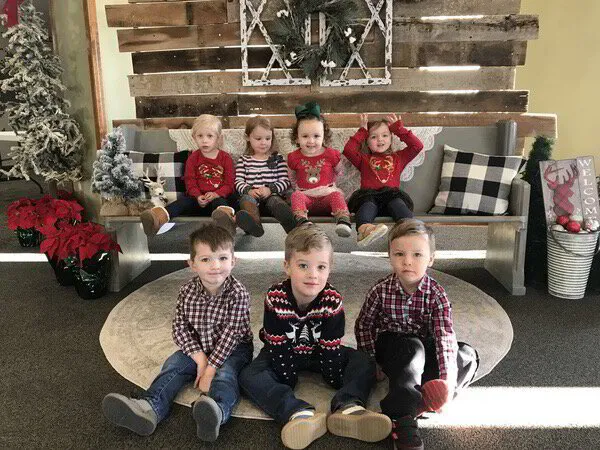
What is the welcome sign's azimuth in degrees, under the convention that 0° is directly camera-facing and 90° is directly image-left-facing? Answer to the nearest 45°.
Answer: approximately 0°

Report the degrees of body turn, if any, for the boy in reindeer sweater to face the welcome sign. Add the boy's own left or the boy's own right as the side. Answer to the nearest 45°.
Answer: approximately 135° to the boy's own left

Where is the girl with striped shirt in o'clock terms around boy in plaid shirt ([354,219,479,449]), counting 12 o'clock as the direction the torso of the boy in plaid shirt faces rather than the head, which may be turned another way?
The girl with striped shirt is roughly at 5 o'clock from the boy in plaid shirt.

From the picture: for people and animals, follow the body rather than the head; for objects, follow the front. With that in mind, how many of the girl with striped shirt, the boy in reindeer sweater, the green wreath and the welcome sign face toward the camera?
4

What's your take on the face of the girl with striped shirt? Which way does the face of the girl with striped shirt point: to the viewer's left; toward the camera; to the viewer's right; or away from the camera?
toward the camera

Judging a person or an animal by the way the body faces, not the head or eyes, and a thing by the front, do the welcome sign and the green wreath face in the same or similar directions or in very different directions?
same or similar directions

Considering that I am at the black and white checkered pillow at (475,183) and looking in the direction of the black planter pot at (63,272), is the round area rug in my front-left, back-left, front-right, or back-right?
front-left

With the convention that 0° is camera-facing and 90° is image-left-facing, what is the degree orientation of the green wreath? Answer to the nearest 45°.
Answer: approximately 0°

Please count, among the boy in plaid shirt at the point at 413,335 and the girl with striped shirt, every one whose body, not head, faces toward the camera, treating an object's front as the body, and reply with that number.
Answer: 2

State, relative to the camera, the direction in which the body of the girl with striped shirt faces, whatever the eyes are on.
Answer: toward the camera

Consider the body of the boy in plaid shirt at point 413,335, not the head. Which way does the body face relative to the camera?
toward the camera

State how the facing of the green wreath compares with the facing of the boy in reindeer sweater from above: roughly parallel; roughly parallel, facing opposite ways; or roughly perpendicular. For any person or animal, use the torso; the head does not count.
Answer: roughly parallel

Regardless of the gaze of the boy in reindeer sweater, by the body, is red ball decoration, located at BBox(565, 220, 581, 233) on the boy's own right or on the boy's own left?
on the boy's own left

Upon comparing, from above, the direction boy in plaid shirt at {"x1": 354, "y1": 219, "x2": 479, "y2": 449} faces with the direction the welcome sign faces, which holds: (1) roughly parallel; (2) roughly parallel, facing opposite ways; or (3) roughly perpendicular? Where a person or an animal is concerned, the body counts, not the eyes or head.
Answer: roughly parallel

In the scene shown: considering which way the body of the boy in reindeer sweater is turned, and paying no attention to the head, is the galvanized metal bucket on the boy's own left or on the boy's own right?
on the boy's own left

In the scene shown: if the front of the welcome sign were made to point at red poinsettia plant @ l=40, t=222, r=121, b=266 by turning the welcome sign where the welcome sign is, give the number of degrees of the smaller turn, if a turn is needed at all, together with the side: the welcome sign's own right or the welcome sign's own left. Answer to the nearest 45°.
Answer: approximately 45° to the welcome sign's own right
